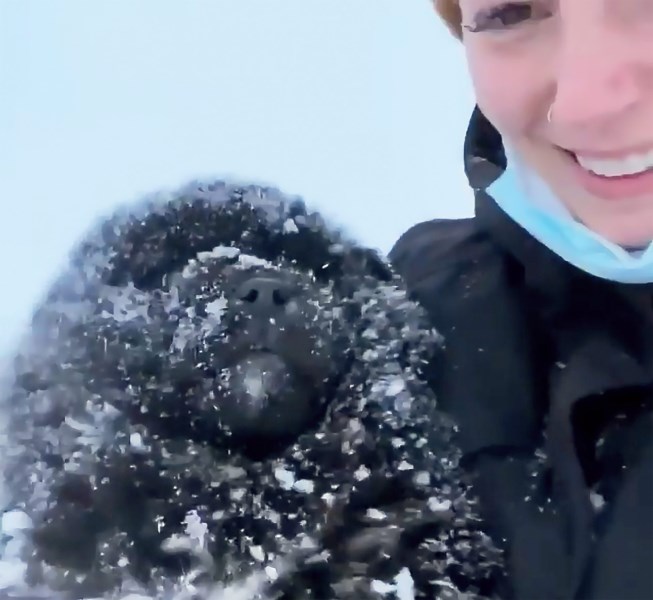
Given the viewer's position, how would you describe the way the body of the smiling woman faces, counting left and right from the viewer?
facing the viewer

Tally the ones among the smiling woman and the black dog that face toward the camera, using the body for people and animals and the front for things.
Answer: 2
